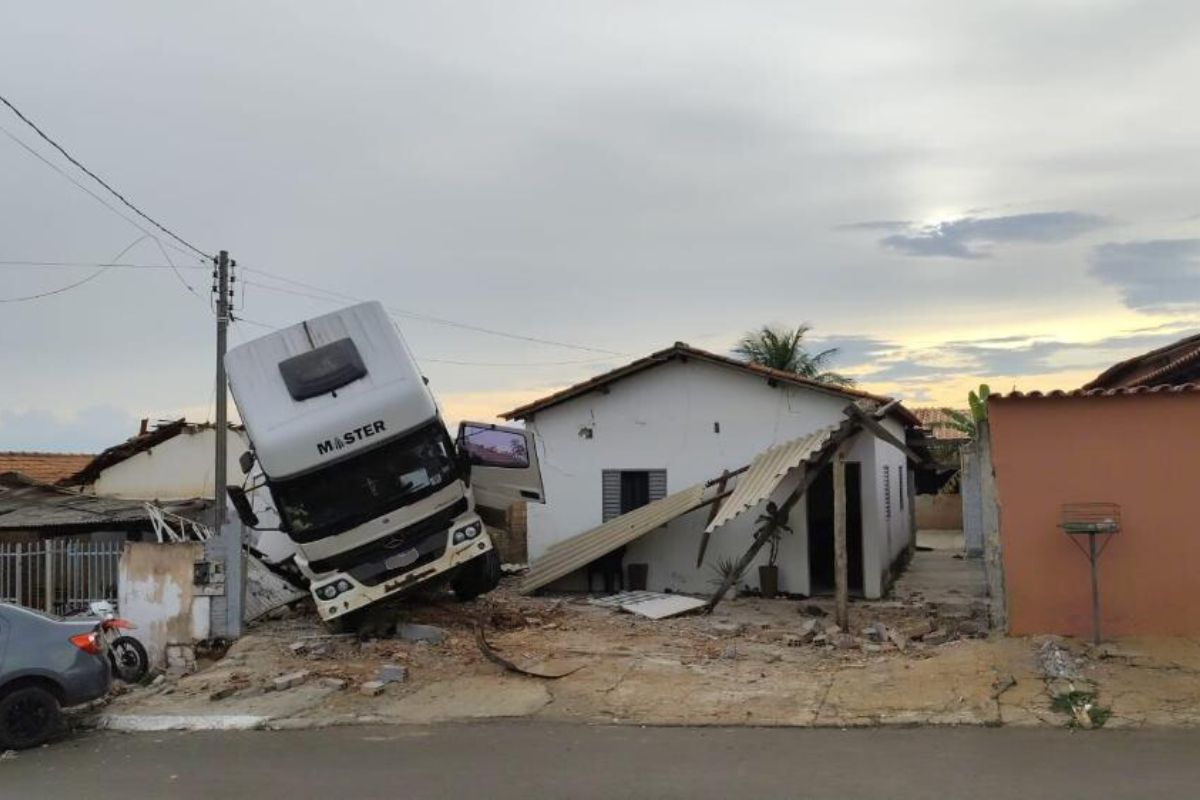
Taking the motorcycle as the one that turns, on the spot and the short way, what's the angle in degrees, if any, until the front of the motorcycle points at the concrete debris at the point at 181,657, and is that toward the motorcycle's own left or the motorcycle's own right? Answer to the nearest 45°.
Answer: approximately 45° to the motorcycle's own left

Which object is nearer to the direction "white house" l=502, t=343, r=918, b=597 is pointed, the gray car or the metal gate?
the gray car

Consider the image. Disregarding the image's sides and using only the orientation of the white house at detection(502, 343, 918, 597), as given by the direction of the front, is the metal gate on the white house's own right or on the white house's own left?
on the white house's own right

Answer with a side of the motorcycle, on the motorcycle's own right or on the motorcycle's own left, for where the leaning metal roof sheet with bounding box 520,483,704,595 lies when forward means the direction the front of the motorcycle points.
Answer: on the motorcycle's own left

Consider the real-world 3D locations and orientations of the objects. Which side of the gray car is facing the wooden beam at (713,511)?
back

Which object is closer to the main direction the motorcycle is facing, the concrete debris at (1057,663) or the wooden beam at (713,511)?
the concrete debris

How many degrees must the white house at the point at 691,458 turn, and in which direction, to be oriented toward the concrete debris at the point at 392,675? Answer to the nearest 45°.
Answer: approximately 45° to its right

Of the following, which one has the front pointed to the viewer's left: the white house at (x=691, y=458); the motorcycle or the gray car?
the gray car

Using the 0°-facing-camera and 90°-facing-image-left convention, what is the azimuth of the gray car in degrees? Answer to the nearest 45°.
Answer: approximately 90°

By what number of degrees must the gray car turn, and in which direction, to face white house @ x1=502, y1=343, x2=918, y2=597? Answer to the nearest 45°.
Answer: approximately 135° to its right

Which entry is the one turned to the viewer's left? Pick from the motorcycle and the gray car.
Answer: the gray car

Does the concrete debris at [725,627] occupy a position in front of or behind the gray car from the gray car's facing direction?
behind
